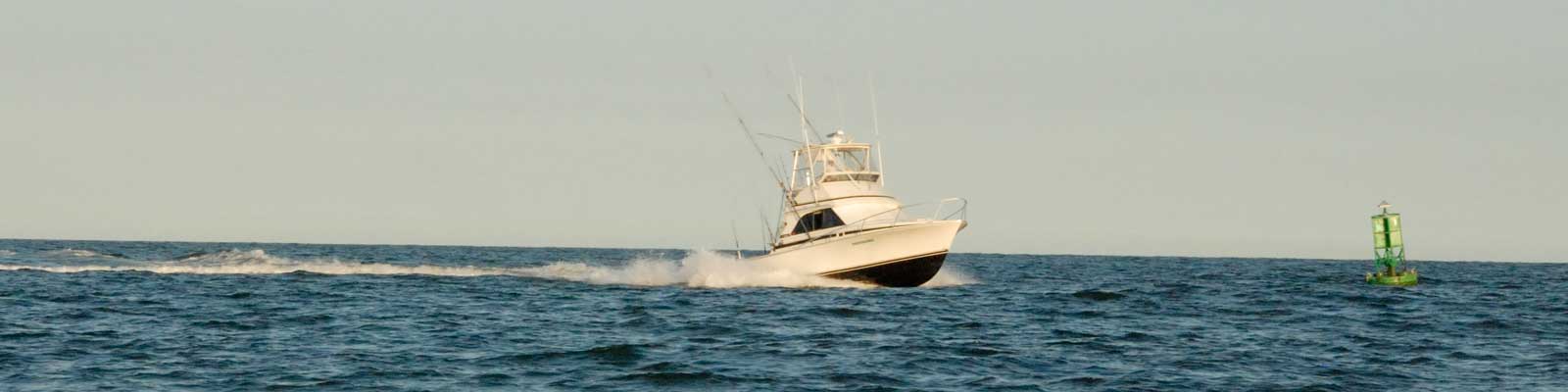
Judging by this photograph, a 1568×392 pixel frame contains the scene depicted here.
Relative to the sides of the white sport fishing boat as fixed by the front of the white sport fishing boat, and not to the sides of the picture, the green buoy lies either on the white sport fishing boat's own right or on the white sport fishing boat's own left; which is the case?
on the white sport fishing boat's own left
